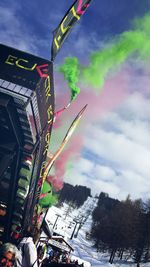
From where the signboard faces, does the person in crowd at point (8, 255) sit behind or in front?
in front

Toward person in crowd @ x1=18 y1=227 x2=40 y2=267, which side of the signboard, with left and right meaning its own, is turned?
front

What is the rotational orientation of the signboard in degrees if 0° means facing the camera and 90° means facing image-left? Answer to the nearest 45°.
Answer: approximately 0°
